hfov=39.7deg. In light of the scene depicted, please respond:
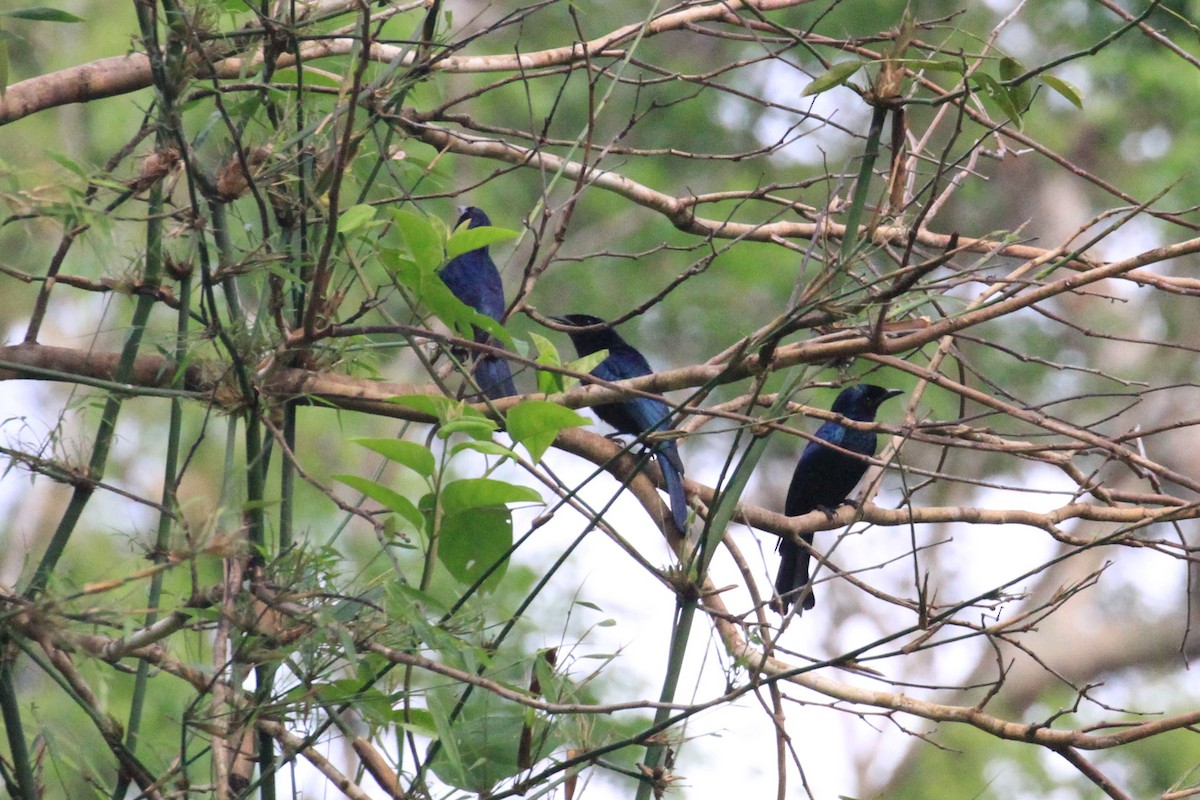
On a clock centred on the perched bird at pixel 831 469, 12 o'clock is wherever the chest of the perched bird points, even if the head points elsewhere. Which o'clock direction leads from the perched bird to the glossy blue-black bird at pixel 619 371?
The glossy blue-black bird is roughly at 5 o'clock from the perched bird.

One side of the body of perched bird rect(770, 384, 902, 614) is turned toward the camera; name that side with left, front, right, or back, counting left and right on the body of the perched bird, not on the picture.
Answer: right

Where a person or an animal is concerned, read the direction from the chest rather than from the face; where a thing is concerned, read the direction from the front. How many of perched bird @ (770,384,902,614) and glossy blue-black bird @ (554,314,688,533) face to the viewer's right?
1

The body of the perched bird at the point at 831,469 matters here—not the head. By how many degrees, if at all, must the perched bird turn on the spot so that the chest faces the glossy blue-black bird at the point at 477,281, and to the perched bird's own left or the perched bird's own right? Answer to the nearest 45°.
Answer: approximately 135° to the perched bird's own right

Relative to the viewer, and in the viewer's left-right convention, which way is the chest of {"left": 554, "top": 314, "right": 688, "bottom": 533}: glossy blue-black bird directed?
facing to the left of the viewer

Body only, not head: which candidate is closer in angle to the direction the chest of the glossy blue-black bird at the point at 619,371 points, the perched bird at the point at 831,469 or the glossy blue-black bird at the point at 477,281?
the glossy blue-black bird

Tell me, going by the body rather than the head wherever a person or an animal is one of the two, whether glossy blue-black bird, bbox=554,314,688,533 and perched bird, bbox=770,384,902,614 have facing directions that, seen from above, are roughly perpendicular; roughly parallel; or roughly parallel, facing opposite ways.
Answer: roughly parallel, facing opposite ways

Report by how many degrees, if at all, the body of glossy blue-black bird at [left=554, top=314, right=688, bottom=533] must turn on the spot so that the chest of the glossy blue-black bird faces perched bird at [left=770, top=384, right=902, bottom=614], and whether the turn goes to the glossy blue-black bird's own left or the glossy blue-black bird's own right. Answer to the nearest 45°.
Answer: approximately 135° to the glossy blue-black bird's own right

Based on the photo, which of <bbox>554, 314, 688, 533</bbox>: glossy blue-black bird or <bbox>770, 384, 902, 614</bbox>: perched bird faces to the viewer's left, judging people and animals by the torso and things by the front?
the glossy blue-black bird

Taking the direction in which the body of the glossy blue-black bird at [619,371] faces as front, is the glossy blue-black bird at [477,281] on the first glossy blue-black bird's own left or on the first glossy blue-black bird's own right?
on the first glossy blue-black bird's own left
